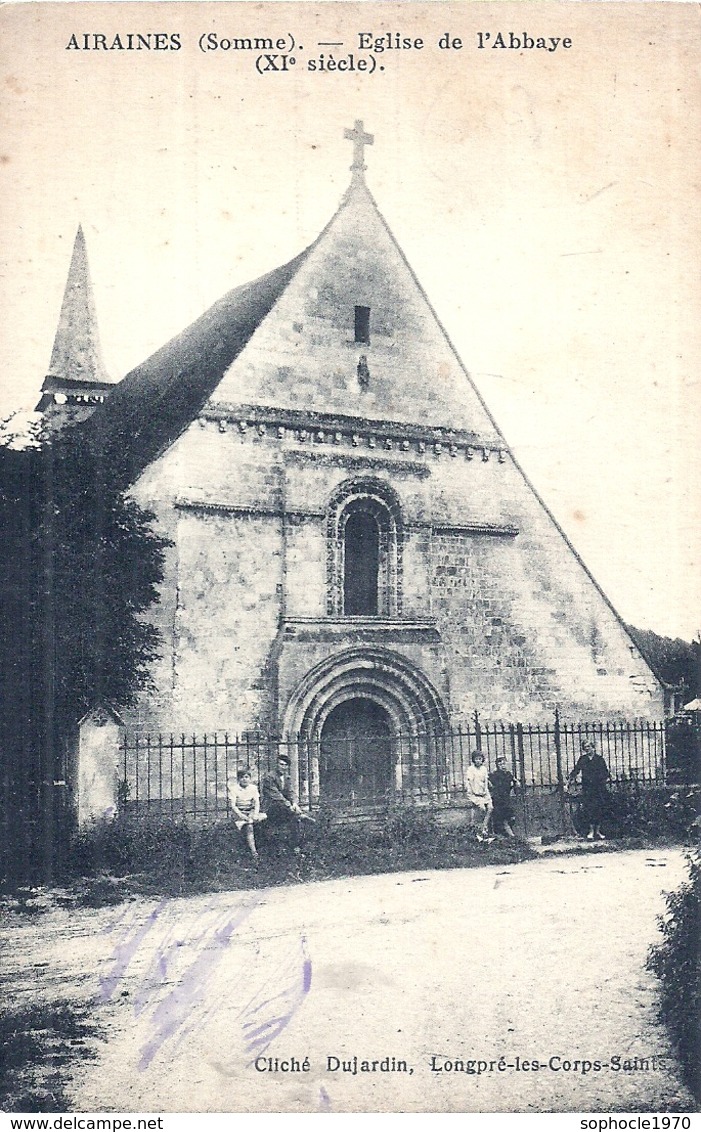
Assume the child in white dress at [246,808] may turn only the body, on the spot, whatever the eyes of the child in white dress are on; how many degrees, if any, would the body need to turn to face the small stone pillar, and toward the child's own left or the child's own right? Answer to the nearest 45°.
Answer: approximately 90° to the child's own right

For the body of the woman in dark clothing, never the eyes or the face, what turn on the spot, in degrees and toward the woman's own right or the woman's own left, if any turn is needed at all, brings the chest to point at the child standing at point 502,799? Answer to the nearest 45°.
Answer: approximately 45° to the woman's own right

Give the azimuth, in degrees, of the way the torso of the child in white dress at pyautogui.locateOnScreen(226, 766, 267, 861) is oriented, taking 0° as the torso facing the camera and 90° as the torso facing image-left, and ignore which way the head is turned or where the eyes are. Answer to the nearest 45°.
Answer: approximately 0°
